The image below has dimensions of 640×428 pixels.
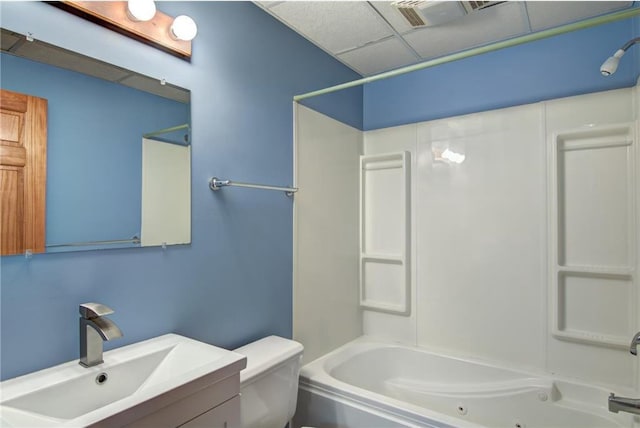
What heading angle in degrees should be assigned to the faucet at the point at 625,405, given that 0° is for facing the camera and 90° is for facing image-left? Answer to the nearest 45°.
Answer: approximately 90°

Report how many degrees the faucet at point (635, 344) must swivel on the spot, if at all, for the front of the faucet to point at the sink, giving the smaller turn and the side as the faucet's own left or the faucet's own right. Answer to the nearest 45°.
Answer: approximately 45° to the faucet's own left

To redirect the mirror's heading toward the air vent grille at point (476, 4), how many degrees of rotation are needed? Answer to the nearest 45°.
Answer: approximately 45° to its left

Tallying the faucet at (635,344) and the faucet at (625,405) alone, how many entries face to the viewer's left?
2

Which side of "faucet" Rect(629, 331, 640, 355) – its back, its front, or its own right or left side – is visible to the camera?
left

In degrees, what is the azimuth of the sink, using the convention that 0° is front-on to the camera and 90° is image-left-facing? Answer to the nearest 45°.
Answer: approximately 315°
